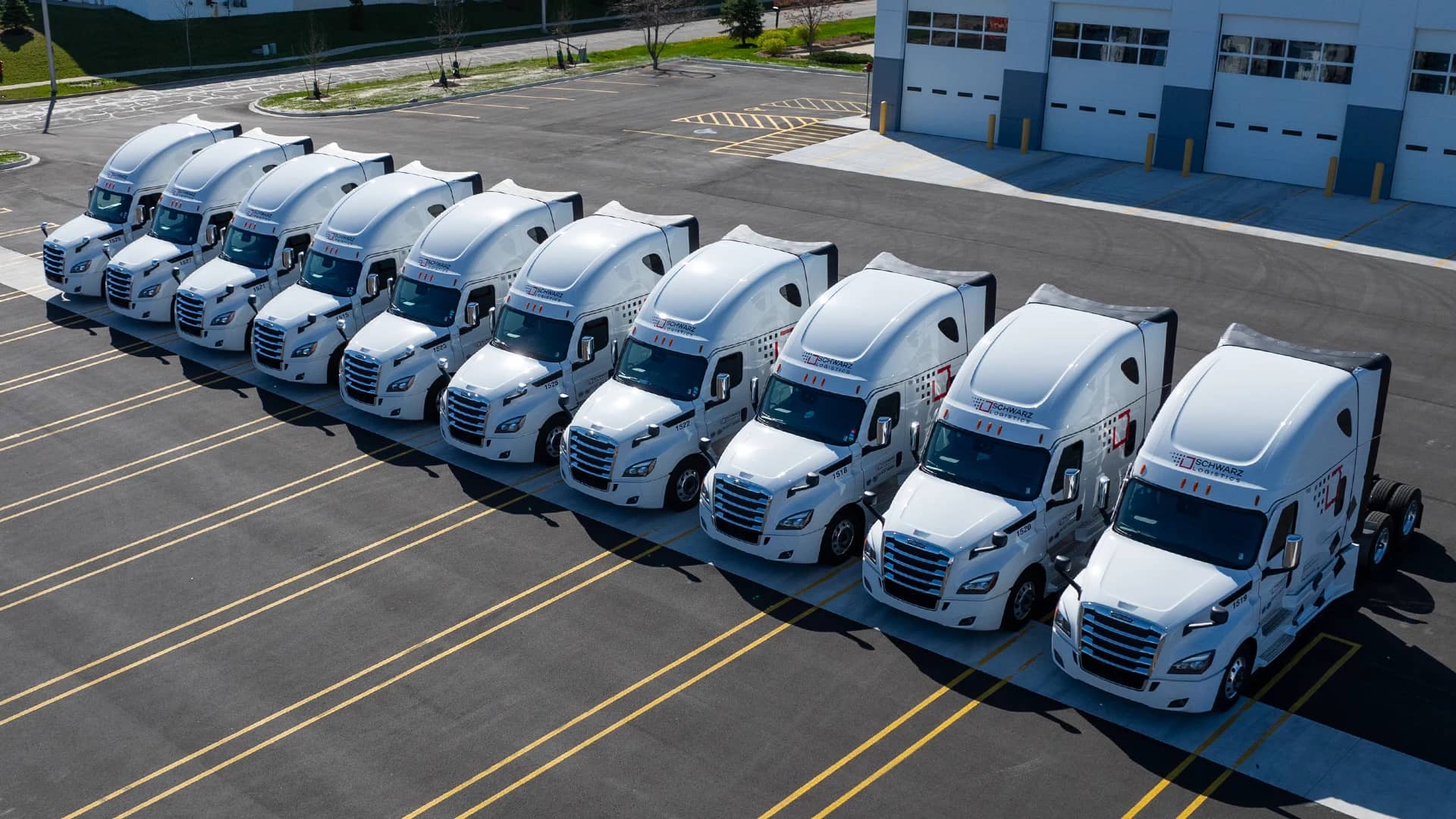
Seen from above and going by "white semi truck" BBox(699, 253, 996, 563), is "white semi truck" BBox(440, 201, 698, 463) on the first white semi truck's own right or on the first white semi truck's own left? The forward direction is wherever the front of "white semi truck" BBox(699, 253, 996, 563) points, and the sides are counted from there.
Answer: on the first white semi truck's own right

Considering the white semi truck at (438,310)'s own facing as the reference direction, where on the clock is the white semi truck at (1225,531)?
the white semi truck at (1225,531) is roughly at 9 o'clock from the white semi truck at (438,310).

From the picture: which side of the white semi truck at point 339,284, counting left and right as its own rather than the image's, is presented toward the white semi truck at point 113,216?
right

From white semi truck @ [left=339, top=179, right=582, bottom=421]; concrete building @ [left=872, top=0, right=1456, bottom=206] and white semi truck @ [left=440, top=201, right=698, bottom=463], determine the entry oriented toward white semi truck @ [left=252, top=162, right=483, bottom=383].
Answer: the concrete building

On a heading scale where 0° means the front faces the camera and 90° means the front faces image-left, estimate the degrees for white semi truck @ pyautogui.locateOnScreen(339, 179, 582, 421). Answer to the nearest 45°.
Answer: approximately 45°

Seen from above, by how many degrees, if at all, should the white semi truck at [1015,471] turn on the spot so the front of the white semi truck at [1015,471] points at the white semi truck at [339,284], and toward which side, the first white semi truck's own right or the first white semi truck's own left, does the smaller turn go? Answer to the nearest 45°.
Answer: approximately 90° to the first white semi truck's own right

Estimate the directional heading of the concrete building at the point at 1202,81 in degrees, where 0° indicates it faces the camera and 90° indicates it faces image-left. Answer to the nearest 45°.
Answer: approximately 45°

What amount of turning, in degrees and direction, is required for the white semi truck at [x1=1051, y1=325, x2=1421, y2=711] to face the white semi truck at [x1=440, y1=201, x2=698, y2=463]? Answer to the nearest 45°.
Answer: approximately 45° to its right

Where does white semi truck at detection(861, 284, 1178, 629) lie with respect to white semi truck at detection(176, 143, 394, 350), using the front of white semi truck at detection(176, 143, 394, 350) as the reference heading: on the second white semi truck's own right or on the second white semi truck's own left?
on the second white semi truck's own left

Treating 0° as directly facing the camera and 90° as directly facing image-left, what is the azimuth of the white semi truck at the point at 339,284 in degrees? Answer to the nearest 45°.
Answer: approximately 45°

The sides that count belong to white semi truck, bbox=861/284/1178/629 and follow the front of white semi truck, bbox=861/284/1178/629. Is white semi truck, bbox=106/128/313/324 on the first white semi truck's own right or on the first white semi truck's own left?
on the first white semi truck's own right

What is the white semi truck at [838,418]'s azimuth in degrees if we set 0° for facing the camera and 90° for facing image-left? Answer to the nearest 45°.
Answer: approximately 45°
